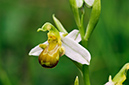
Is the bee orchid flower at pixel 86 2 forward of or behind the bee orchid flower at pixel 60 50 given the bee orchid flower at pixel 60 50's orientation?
behind

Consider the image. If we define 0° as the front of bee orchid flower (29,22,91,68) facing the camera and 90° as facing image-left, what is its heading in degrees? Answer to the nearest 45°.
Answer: approximately 45°
